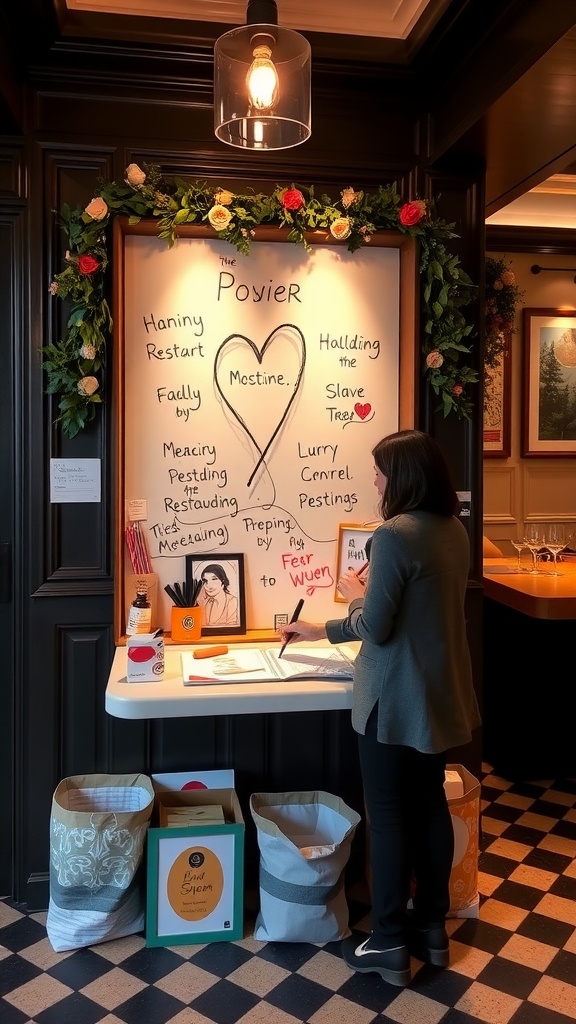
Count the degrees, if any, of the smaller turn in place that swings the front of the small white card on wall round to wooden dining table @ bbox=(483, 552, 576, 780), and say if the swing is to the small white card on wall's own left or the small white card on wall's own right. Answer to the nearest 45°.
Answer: approximately 90° to the small white card on wall's own left

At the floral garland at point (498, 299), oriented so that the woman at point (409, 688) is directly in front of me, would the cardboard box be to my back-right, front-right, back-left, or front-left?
front-right

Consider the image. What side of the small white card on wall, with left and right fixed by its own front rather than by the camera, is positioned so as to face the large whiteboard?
left

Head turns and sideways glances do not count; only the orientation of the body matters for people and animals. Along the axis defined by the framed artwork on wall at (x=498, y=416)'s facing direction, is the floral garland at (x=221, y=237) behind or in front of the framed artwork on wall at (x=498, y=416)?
in front

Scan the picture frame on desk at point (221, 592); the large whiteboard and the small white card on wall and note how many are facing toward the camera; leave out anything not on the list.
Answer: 3

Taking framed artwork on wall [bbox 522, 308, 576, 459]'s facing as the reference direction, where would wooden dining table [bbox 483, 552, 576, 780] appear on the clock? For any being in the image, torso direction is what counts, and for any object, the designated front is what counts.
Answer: The wooden dining table is roughly at 12 o'clock from the framed artwork on wall.

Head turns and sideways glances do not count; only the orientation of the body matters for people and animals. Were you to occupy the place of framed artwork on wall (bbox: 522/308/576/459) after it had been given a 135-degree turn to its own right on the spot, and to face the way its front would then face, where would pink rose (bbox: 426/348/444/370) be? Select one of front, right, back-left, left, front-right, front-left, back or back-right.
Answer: back-left

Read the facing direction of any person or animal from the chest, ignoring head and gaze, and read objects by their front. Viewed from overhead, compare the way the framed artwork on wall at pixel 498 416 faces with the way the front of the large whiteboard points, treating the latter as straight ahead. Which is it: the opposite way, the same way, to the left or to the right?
the same way

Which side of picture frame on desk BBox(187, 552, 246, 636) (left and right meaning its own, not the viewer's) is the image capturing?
front

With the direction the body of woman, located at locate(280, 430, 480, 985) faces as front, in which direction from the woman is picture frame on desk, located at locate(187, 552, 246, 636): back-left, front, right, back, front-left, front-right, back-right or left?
front

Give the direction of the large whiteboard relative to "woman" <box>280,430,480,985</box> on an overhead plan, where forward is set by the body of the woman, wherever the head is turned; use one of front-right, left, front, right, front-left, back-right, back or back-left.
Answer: front

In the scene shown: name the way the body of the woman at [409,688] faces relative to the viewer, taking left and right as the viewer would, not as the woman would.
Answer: facing away from the viewer and to the left of the viewer

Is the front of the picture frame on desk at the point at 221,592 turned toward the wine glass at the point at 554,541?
no

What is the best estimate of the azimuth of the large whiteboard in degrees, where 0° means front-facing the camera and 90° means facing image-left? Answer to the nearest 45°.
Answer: approximately 0°

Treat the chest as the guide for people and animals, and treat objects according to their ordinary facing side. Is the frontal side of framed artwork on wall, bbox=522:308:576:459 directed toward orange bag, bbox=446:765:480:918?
yes

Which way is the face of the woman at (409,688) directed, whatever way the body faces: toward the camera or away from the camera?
away from the camera

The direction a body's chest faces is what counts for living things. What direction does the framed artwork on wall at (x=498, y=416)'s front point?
toward the camera
